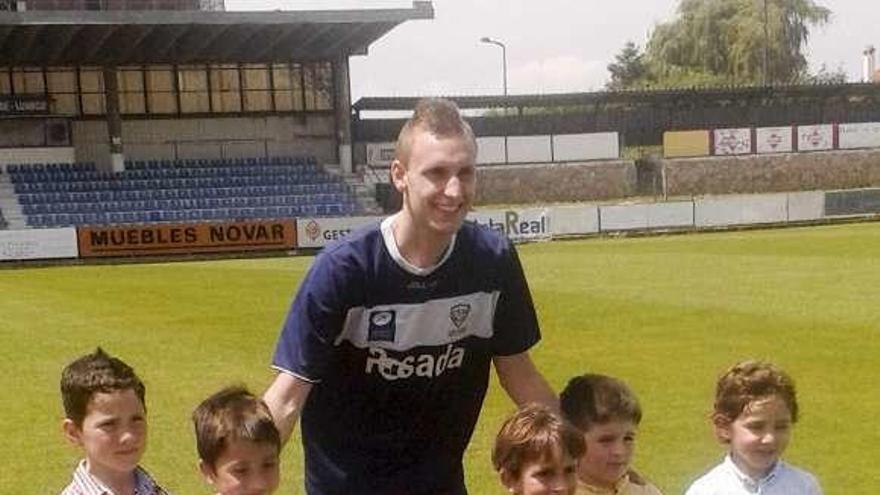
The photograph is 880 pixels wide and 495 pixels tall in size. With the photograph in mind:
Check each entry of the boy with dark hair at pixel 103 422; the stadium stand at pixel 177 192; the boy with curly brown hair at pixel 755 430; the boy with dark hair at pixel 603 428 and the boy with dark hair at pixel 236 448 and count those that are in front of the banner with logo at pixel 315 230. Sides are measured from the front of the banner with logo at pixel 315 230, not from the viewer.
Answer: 4

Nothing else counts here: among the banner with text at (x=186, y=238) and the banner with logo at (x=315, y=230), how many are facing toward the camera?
2

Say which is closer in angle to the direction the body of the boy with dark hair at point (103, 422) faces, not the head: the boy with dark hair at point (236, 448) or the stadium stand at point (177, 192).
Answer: the boy with dark hair

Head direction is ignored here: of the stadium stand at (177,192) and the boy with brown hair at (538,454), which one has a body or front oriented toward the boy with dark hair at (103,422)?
the stadium stand

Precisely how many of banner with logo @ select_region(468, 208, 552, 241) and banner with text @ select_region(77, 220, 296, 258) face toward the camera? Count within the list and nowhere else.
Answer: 2

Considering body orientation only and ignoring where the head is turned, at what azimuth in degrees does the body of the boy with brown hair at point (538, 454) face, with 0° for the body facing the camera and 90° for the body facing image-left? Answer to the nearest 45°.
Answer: approximately 315°

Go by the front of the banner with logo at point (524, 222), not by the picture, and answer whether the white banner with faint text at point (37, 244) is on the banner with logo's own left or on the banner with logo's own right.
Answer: on the banner with logo's own right

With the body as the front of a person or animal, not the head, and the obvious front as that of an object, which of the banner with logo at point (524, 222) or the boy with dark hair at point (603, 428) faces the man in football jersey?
the banner with logo

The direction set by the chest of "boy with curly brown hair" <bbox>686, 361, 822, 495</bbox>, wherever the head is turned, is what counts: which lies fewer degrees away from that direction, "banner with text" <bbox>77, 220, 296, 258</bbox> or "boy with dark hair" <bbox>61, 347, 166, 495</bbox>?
the boy with dark hair

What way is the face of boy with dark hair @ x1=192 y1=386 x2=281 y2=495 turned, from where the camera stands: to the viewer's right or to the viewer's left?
to the viewer's right

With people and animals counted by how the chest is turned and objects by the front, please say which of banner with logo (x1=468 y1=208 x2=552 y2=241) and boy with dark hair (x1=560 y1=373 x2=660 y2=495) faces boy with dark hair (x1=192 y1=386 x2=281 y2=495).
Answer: the banner with logo

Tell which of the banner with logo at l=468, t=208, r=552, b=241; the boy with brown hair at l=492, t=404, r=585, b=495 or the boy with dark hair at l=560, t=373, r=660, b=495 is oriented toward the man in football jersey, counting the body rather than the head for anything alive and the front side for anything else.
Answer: the banner with logo

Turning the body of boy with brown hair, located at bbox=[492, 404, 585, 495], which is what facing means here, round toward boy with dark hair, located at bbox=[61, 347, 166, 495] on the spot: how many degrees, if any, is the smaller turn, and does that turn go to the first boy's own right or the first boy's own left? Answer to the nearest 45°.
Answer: approximately 135° to the first boy's own right
